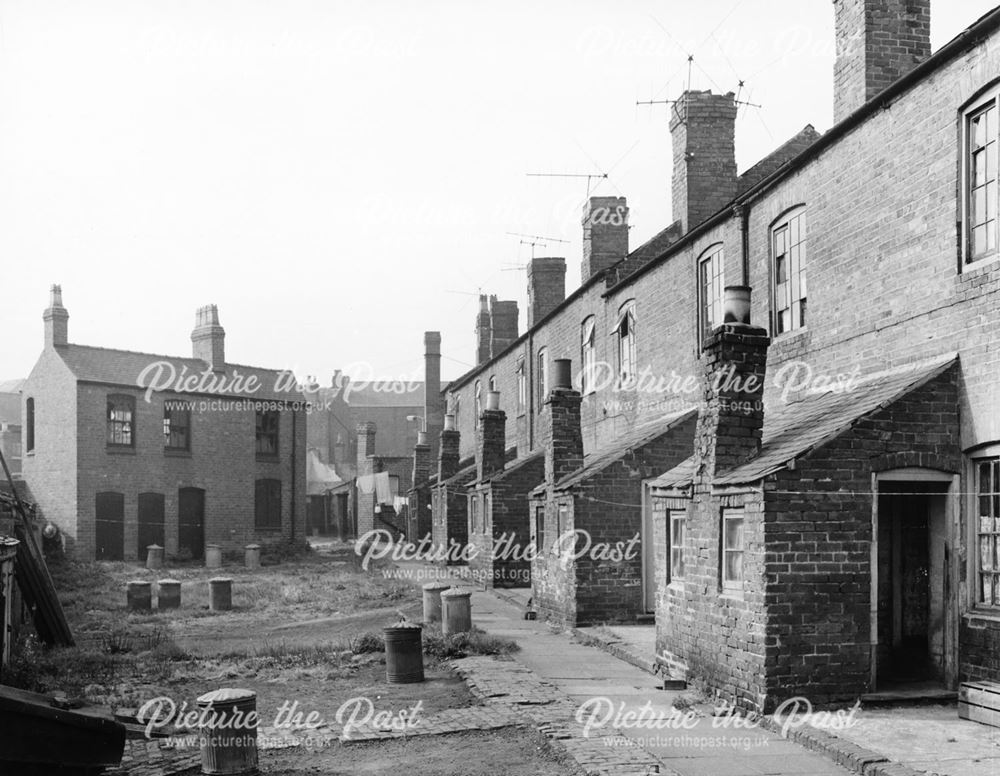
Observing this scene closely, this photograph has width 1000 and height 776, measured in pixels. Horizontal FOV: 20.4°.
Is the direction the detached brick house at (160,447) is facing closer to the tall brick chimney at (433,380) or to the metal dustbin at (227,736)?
the metal dustbin

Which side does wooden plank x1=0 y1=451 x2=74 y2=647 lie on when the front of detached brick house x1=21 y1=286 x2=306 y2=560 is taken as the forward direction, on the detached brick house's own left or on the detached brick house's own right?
on the detached brick house's own right

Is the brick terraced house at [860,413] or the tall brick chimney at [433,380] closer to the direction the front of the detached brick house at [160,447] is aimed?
the brick terraced house

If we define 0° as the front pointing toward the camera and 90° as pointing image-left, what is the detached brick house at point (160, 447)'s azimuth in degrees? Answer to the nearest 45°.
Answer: approximately 315°

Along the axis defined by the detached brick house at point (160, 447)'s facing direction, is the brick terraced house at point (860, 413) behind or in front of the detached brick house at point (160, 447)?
in front
